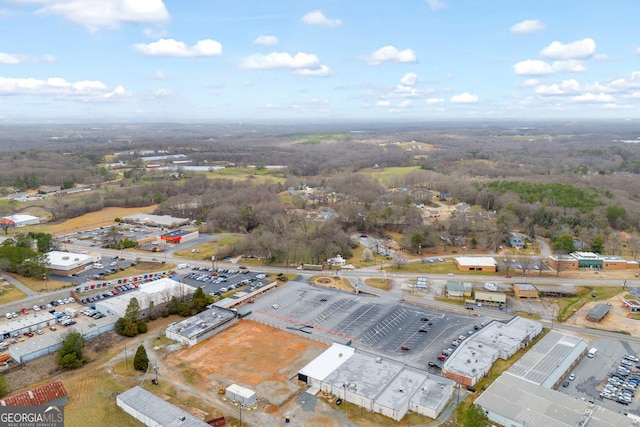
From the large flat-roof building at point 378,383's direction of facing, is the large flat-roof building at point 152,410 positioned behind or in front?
behind

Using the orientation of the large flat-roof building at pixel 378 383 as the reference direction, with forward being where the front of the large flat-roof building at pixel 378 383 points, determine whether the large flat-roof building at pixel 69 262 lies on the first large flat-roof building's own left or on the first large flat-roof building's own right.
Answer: on the first large flat-roof building's own left

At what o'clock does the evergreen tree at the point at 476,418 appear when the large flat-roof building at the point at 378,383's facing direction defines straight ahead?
The evergreen tree is roughly at 3 o'clock from the large flat-roof building.

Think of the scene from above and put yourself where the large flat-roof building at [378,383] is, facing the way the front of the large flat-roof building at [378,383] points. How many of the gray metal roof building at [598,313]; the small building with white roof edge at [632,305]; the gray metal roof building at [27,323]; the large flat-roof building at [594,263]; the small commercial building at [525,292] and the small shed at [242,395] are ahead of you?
4

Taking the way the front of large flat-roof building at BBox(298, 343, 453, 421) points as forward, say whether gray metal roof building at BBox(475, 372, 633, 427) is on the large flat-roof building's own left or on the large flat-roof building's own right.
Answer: on the large flat-roof building's own right

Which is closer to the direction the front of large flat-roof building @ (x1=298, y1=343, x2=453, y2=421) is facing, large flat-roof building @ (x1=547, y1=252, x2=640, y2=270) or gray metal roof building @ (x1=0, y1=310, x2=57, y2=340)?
the large flat-roof building

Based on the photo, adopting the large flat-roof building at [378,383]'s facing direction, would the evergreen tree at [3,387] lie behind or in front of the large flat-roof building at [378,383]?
behind

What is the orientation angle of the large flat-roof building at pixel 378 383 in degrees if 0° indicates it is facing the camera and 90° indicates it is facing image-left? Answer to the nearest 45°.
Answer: approximately 225°

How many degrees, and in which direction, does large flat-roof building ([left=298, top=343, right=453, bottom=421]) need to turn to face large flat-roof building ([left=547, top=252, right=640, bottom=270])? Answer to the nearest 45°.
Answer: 0° — it already faces it

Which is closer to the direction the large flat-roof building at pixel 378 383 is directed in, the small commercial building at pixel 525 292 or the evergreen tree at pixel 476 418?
the small commercial building
